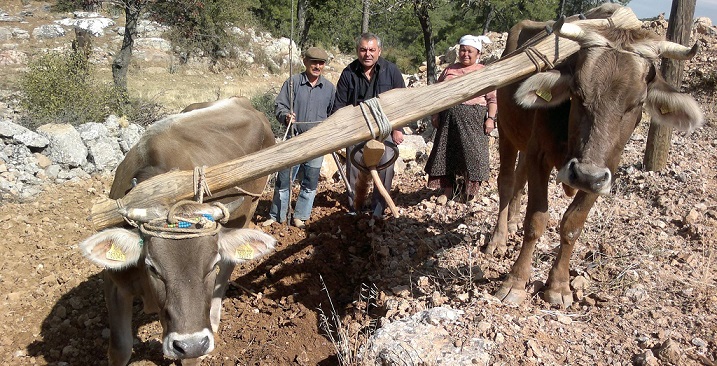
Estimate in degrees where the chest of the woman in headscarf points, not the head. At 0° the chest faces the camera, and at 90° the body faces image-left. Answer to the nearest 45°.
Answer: approximately 0°

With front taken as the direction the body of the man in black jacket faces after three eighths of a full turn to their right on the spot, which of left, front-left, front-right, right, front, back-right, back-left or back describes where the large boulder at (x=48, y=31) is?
front

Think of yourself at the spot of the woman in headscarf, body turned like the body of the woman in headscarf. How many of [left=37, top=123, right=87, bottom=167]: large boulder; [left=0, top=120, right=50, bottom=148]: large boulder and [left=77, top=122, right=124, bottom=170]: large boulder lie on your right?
3

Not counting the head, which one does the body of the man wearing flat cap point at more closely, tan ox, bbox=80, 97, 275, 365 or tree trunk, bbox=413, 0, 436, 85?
the tan ox

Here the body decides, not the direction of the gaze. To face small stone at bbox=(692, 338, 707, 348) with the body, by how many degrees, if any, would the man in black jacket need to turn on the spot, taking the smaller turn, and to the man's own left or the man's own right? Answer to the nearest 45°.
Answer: approximately 45° to the man's own left

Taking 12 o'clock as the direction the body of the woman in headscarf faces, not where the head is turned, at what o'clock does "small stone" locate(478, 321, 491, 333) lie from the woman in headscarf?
The small stone is roughly at 12 o'clock from the woman in headscarf.

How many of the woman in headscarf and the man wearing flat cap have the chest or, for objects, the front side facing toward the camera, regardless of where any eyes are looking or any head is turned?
2

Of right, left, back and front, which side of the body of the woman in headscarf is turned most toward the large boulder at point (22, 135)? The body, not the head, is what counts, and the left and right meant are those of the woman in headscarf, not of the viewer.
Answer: right

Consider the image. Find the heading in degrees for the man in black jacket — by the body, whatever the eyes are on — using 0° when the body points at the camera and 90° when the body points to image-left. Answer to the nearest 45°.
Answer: approximately 0°

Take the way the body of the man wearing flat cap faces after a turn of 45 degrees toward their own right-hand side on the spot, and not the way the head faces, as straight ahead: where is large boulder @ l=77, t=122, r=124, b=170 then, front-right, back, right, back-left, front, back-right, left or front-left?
right

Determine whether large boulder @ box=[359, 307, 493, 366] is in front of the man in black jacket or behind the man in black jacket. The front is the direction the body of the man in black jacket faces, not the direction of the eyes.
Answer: in front

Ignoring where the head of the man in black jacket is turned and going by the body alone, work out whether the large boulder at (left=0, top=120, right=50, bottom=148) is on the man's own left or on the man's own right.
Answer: on the man's own right

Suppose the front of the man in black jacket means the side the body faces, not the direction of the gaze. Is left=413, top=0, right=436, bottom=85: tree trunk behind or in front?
behind
